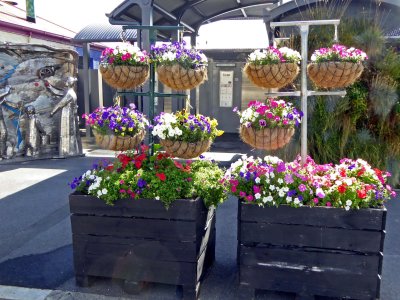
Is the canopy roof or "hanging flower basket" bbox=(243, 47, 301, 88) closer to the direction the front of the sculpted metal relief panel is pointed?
the hanging flower basket

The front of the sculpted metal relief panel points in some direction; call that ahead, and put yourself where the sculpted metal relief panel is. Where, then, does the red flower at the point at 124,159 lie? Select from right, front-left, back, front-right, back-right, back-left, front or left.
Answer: front

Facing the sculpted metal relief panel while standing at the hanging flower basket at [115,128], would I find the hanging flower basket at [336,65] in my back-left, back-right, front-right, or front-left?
back-right

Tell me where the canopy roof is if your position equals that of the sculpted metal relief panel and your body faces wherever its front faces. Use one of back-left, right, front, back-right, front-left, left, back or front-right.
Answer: left

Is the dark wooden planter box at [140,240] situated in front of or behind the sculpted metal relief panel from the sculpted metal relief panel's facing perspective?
in front

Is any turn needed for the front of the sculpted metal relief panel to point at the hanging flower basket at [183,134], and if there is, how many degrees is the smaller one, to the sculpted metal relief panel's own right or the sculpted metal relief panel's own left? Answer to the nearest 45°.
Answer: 0° — it already faces it

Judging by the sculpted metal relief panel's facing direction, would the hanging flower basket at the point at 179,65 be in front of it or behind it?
in front

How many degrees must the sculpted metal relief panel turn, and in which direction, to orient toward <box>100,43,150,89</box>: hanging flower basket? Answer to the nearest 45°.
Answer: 0° — it already faces it

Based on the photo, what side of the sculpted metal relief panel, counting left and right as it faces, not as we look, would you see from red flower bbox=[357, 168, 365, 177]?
front

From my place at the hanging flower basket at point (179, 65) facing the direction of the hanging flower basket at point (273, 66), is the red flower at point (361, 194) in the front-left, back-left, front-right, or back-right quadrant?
front-right

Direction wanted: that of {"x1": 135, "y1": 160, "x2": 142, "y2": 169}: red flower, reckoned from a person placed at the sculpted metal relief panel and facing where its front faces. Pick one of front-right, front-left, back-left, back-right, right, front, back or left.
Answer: front

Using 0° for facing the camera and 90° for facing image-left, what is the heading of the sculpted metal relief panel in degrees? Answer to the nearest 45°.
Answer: approximately 0°
